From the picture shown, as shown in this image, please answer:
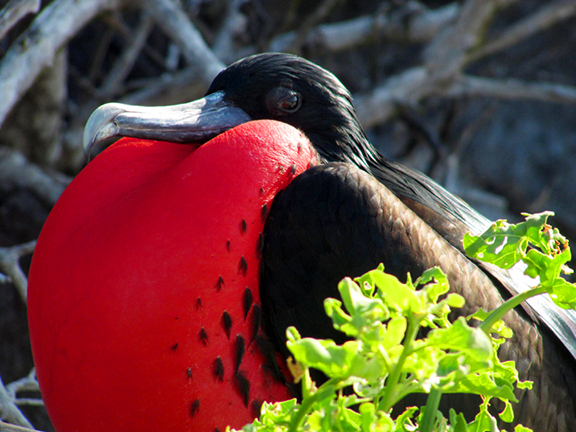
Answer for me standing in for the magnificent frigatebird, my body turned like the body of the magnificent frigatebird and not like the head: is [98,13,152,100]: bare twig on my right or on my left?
on my right

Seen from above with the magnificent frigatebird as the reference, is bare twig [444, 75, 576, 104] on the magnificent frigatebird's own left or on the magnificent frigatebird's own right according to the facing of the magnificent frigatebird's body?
on the magnificent frigatebird's own right

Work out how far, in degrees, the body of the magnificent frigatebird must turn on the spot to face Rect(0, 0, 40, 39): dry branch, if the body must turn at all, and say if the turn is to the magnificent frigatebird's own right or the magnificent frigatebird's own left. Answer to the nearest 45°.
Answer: approximately 90° to the magnificent frigatebird's own right

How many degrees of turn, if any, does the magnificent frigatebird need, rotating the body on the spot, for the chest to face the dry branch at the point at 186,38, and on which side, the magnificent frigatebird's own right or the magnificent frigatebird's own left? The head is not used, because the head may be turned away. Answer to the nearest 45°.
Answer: approximately 90° to the magnificent frigatebird's own right

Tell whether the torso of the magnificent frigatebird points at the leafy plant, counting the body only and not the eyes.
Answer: no

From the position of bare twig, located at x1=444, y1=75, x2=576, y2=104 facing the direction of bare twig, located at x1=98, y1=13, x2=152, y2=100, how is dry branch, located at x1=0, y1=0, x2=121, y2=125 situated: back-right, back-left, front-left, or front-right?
front-left

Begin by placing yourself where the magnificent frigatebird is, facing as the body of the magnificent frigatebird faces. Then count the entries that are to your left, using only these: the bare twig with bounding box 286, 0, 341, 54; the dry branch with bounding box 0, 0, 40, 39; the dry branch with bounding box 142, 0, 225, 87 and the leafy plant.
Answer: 1

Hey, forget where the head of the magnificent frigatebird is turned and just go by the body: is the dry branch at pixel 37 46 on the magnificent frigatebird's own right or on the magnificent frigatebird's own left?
on the magnificent frigatebird's own right

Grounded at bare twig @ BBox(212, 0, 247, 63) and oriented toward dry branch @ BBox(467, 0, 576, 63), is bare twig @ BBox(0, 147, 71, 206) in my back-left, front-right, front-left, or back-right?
back-right

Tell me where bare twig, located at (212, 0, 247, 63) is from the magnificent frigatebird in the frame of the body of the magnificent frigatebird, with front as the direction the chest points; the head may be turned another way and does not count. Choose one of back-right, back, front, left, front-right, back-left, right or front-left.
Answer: right

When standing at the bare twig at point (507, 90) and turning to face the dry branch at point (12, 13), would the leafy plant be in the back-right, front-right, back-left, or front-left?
front-left

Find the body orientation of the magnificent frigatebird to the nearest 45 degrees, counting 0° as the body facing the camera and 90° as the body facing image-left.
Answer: approximately 90°

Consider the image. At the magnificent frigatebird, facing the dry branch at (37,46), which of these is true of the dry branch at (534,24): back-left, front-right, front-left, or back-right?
front-right

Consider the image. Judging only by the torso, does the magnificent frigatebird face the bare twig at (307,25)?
no
